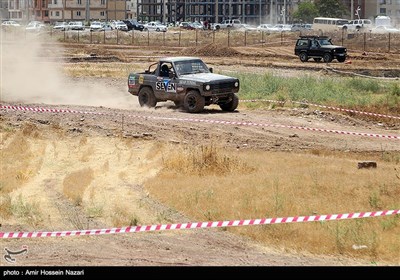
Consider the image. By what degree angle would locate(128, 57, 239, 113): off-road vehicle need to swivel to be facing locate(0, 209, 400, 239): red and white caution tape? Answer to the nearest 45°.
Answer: approximately 45° to its right

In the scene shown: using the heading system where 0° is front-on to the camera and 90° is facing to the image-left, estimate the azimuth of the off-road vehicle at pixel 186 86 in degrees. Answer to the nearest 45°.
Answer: approximately 315°
